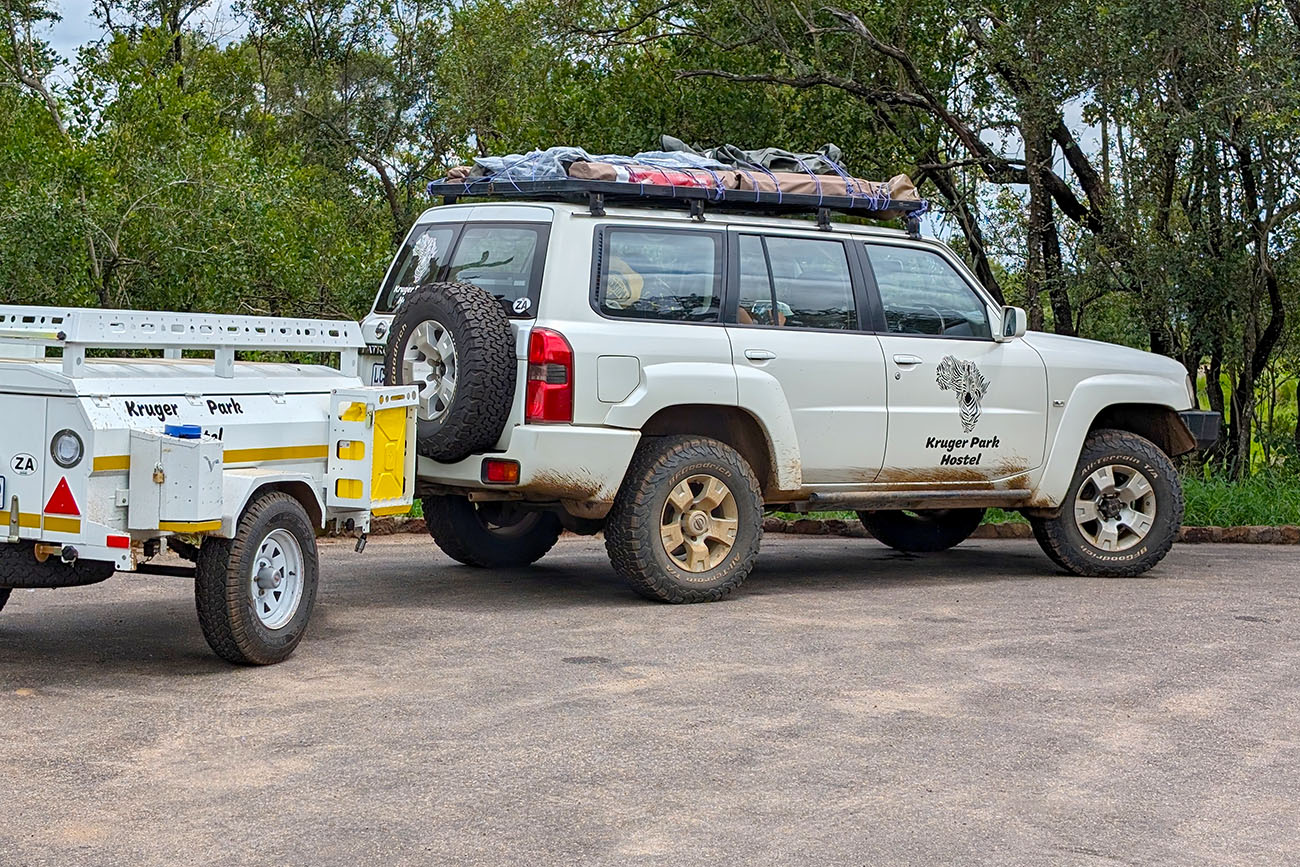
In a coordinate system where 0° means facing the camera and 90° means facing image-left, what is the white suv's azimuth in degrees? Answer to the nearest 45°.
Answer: approximately 225°

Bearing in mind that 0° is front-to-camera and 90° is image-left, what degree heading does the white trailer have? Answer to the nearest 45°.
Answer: approximately 225°

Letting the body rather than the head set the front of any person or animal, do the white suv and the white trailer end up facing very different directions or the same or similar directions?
same or similar directions

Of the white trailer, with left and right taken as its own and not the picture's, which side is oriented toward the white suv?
front

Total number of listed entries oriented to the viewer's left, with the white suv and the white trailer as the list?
0

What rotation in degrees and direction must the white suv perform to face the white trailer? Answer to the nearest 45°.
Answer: approximately 180°
